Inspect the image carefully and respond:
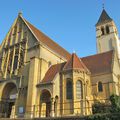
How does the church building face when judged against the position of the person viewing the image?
facing the viewer and to the left of the viewer

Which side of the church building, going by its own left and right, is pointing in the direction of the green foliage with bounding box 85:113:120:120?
left
